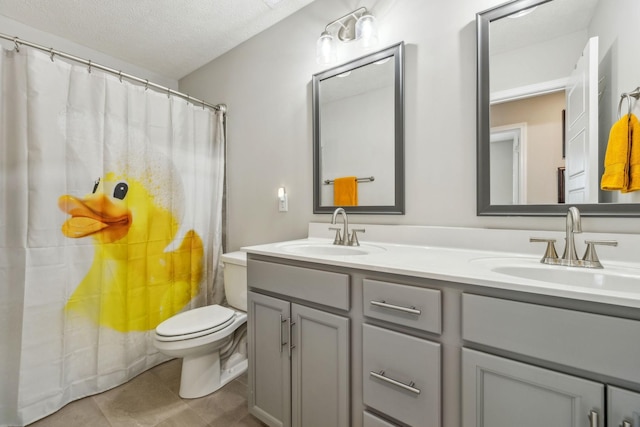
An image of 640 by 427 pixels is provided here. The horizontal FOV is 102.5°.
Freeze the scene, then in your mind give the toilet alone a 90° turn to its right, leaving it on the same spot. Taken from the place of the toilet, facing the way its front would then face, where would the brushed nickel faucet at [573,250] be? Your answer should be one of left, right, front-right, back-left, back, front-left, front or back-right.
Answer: back

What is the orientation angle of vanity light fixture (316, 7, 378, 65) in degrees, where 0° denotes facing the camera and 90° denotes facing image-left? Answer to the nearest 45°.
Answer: approximately 45°

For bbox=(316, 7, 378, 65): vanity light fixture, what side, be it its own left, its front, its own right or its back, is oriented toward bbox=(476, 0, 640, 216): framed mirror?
left

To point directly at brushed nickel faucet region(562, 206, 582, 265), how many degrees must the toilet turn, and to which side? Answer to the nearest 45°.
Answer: approximately 90° to its left

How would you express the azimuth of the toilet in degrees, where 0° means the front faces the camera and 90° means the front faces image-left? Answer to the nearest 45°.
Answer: approximately 45°

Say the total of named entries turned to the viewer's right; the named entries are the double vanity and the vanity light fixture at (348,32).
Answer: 0

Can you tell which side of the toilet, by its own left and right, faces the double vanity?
left

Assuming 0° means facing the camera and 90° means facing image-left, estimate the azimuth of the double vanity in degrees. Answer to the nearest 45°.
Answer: approximately 45°

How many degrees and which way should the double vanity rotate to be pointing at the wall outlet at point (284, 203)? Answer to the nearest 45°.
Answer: approximately 90° to its right
